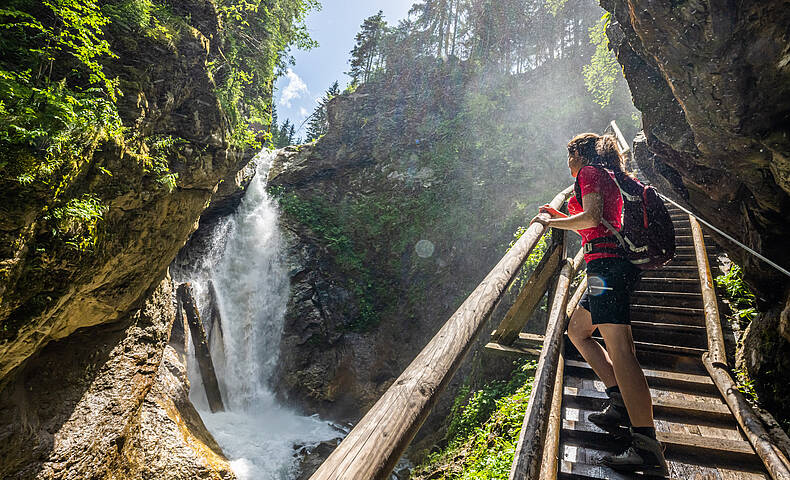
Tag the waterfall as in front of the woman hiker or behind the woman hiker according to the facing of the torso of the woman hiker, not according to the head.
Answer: in front

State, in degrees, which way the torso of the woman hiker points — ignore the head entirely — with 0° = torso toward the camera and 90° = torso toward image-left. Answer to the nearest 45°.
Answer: approximately 90°

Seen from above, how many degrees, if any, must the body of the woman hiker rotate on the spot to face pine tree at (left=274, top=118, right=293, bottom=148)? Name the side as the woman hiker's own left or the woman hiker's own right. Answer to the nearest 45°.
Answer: approximately 45° to the woman hiker's own right

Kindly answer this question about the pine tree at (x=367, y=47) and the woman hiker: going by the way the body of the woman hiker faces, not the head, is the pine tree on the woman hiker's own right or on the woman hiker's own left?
on the woman hiker's own right
